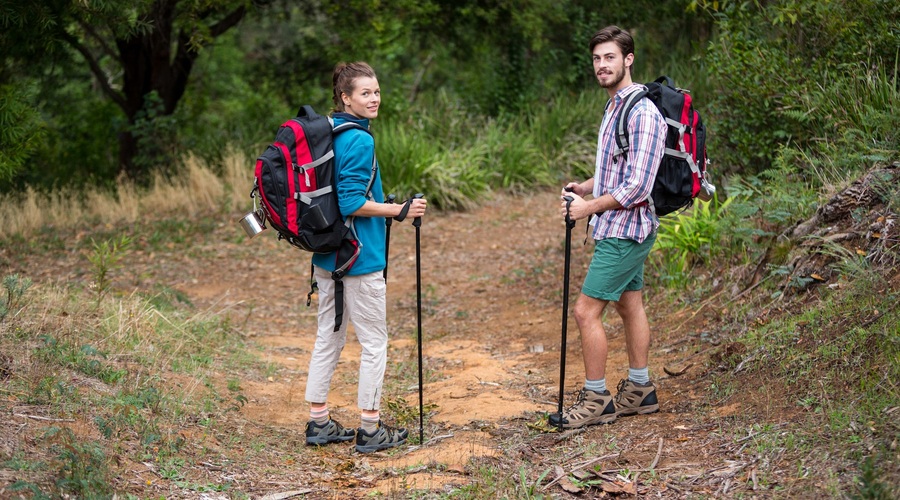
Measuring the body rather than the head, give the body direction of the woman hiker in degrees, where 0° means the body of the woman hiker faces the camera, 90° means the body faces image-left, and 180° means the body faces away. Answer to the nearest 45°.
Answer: approximately 270°

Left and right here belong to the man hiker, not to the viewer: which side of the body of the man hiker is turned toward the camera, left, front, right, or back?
left

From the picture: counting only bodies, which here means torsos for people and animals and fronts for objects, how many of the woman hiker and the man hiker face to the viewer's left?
1

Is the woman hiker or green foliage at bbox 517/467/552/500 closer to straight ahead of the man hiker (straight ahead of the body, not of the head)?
the woman hiker

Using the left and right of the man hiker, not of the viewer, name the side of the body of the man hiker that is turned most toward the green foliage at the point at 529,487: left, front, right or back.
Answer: left

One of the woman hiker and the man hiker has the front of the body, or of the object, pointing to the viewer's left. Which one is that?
the man hiker

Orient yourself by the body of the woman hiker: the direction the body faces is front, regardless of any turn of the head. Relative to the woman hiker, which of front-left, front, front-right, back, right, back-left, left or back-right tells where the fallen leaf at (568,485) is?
front-right

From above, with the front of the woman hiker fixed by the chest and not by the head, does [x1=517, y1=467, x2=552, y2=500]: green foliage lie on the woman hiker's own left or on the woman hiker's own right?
on the woman hiker's own right

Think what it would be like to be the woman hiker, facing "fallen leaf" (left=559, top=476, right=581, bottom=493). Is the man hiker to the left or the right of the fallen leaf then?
left

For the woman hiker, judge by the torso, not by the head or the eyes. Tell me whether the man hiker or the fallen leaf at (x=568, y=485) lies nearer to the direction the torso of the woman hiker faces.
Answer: the man hiker

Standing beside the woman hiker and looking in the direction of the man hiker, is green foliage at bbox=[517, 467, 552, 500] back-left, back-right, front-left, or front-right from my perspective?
front-right

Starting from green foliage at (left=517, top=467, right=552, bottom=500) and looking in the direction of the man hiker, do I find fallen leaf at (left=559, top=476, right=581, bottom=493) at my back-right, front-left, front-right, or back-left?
front-right

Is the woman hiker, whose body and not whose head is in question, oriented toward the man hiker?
yes

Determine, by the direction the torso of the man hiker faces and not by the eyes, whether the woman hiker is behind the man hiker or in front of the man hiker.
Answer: in front

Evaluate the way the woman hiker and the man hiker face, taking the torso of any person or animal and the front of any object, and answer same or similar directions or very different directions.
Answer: very different directions
